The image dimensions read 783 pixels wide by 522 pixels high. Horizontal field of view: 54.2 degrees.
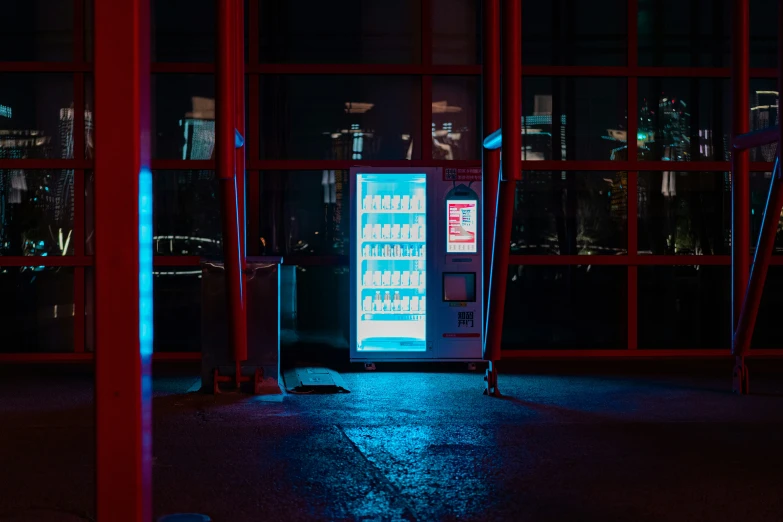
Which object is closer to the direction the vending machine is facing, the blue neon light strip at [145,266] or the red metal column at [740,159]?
the blue neon light strip

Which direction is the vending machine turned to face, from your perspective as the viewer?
facing the viewer

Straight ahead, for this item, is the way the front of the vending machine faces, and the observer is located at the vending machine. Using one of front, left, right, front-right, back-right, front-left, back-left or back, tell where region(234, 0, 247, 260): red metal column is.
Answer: front-right

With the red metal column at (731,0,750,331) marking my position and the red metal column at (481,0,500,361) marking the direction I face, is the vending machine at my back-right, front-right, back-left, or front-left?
front-right

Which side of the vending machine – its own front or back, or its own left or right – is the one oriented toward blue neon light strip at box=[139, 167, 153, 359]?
front

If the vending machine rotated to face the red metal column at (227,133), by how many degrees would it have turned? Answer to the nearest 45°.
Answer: approximately 45° to its right

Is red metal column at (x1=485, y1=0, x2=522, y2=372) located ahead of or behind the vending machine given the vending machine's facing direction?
ahead

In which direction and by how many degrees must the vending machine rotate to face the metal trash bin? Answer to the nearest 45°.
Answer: approximately 45° to its right

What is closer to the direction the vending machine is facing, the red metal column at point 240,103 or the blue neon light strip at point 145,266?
the blue neon light strip

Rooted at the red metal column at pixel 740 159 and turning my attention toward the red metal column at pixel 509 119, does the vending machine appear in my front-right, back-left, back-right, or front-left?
front-right
